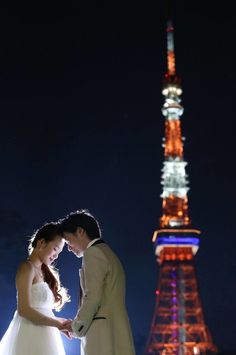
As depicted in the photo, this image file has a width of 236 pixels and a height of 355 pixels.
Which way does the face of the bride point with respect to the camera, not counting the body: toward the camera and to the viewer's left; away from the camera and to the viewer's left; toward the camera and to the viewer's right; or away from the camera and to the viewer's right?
toward the camera and to the viewer's right

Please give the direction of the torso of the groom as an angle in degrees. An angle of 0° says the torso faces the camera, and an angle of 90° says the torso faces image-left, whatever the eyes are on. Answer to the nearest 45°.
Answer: approximately 90°

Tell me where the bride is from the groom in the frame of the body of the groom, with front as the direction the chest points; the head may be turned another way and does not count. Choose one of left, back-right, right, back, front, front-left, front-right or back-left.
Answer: front-right
